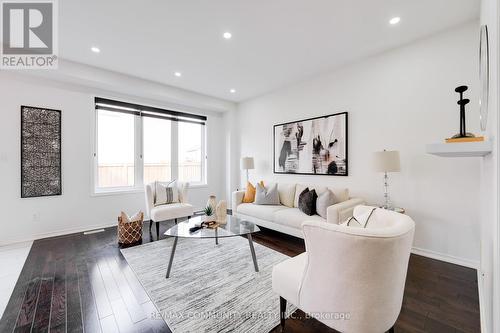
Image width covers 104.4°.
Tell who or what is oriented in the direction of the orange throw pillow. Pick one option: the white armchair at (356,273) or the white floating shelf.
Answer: the white armchair

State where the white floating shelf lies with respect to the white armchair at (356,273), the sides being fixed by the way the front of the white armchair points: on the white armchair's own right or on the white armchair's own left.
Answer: on the white armchair's own right

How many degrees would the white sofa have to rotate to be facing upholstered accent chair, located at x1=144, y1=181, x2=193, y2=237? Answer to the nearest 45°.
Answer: approximately 45° to its right

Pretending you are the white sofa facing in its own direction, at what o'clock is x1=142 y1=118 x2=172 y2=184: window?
The window is roughly at 2 o'clock from the white sofa.

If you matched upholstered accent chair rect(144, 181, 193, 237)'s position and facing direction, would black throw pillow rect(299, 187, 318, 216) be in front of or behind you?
in front

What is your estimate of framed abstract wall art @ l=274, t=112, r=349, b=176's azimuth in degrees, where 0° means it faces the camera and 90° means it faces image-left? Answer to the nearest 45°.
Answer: approximately 45°

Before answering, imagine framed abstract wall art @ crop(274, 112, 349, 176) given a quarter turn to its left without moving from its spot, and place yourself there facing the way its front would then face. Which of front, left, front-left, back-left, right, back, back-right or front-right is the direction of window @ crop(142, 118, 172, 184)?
back-right

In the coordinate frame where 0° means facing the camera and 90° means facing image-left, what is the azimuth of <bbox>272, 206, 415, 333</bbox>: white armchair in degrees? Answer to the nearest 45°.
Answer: approximately 135°

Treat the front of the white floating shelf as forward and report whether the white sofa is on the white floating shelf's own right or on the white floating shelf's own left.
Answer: on the white floating shelf's own right

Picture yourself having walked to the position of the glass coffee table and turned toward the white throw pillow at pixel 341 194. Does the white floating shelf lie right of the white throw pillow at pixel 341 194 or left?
right

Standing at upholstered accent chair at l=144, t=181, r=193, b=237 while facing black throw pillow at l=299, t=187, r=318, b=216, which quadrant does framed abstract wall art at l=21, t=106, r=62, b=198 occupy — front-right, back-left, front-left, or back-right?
back-right

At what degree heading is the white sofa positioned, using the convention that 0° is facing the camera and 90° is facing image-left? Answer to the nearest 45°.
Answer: approximately 45°

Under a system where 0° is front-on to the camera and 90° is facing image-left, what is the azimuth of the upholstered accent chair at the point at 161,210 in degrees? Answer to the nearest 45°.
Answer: approximately 315°
